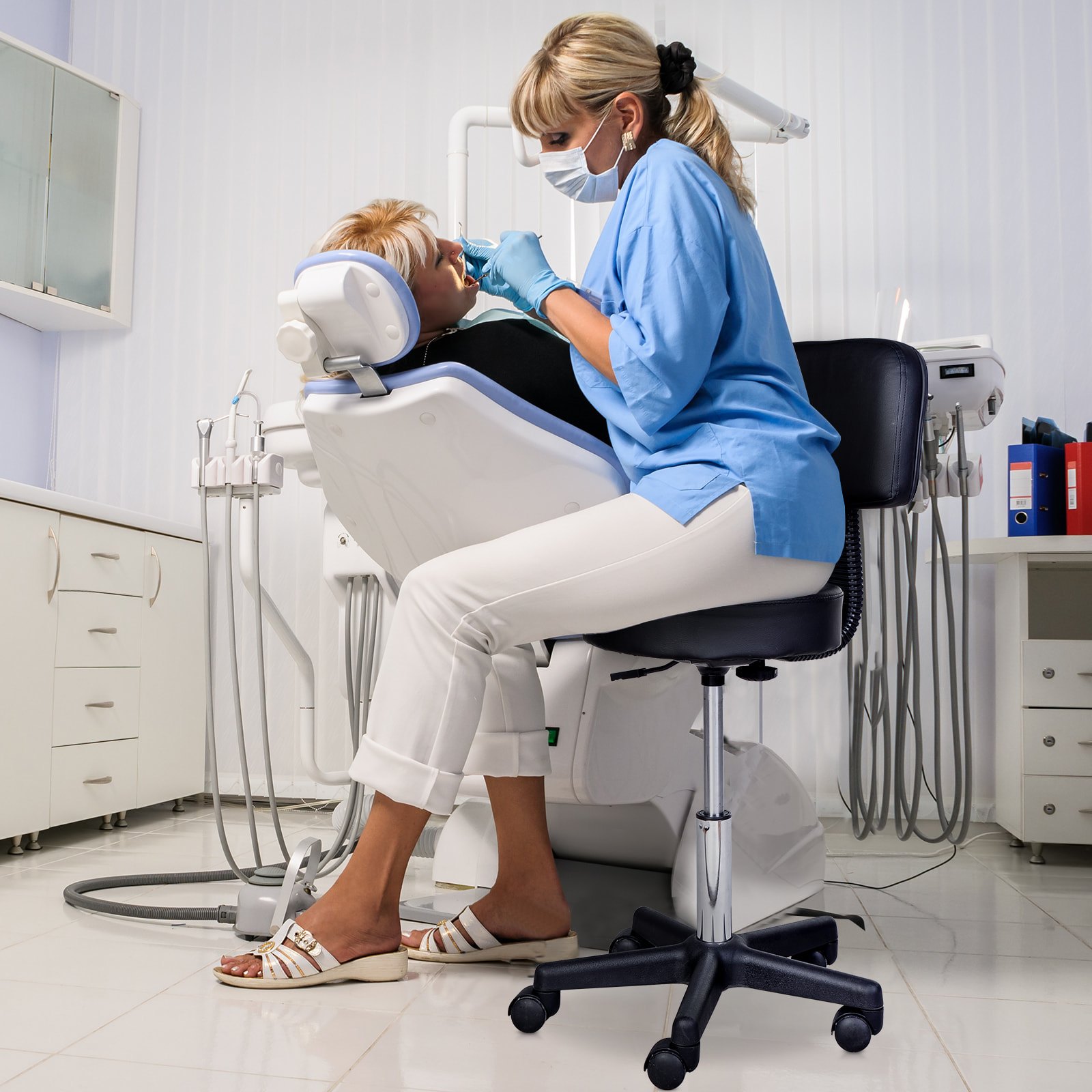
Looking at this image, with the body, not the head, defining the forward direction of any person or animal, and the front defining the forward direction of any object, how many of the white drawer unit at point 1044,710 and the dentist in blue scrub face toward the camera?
1

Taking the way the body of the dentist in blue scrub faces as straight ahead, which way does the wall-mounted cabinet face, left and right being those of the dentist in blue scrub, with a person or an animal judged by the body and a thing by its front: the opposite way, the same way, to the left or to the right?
the opposite way

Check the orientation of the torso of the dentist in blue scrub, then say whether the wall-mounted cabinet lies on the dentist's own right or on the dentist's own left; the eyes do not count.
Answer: on the dentist's own right

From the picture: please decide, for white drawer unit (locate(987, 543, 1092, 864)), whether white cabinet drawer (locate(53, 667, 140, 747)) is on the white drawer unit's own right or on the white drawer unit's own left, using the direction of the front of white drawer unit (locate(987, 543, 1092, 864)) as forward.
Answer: on the white drawer unit's own right

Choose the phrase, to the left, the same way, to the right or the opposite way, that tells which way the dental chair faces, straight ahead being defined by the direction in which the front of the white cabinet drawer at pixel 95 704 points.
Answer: to the left

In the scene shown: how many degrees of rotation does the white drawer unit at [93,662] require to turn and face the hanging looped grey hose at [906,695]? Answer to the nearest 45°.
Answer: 0° — it already faces it

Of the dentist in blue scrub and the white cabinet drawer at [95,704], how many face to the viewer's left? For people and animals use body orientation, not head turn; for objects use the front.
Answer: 1

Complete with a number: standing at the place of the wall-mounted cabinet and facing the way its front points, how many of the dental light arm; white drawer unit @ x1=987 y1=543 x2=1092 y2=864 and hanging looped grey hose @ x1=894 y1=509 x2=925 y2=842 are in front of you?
3

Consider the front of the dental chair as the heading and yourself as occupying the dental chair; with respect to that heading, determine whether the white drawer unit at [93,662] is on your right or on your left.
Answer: on your left

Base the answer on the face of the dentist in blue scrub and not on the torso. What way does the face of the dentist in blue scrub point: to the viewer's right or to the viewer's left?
to the viewer's left

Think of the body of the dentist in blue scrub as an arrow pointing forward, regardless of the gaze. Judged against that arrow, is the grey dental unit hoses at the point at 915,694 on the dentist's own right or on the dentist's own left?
on the dentist's own right

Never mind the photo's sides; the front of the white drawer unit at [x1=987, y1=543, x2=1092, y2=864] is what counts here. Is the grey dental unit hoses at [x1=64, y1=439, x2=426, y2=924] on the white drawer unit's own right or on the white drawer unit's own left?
on the white drawer unit's own right

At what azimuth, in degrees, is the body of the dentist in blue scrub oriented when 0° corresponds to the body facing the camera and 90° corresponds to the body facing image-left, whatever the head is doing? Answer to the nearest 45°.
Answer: approximately 90°
